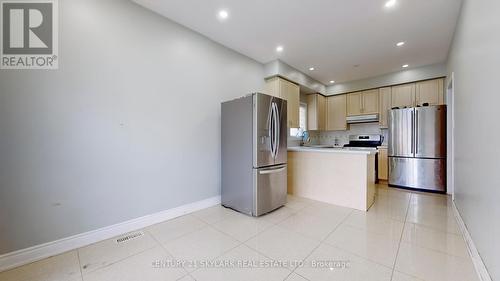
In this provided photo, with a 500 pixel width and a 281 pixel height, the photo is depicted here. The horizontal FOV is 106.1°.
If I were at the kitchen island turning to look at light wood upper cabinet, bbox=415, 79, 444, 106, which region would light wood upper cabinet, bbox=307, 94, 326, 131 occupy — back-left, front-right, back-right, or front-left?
front-left

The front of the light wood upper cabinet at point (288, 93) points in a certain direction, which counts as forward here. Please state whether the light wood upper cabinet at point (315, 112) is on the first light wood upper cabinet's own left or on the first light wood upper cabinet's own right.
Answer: on the first light wood upper cabinet's own left

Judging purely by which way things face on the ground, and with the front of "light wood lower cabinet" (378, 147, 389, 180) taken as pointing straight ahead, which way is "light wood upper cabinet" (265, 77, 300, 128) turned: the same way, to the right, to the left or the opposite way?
to the left

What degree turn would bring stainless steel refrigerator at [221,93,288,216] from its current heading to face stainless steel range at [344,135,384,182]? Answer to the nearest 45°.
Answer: approximately 90° to its left

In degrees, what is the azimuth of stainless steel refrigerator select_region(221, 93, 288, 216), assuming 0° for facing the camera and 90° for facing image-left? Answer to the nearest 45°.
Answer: approximately 315°

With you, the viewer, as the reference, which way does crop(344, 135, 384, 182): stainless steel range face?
facing the viewer

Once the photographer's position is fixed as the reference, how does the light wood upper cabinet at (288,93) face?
facing the viewer and to the right of the viewer

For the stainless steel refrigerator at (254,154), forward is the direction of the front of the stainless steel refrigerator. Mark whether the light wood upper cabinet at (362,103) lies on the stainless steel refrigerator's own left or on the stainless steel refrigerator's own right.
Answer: on the stainless steel refrigerator's own left

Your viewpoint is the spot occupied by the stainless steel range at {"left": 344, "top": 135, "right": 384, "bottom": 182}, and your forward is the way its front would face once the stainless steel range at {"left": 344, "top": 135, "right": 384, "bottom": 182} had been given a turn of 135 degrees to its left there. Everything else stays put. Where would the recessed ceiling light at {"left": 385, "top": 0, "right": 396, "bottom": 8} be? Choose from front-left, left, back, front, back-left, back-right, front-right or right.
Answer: back-right

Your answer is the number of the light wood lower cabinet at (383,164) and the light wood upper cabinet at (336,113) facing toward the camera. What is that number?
2

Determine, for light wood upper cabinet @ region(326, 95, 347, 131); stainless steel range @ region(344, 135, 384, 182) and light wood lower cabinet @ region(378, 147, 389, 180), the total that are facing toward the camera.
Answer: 3

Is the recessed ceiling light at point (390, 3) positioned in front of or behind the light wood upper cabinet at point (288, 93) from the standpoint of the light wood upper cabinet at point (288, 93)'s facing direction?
in front

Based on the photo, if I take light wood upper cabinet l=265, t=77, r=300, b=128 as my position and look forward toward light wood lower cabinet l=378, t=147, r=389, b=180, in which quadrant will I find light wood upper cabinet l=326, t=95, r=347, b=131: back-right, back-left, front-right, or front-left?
front-left

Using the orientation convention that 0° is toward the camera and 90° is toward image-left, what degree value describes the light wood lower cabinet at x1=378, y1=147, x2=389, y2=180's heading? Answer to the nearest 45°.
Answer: approximately 0°

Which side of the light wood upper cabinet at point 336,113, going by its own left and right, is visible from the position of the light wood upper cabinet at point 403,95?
left

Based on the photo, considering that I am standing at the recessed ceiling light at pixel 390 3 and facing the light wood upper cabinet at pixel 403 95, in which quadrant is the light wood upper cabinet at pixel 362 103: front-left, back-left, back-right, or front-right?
front-left

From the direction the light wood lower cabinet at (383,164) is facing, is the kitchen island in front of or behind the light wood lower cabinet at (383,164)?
in front

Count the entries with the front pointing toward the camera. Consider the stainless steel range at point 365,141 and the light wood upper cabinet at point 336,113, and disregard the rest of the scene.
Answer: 2
